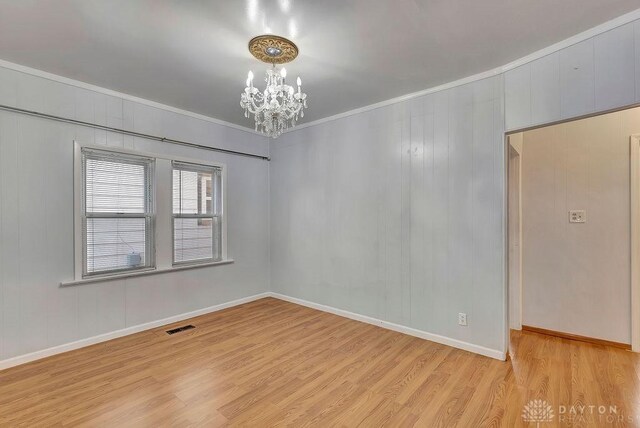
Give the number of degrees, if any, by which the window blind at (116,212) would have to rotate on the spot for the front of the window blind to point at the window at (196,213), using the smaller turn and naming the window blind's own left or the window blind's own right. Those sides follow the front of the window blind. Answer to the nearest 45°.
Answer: approximately 45° to the window blind's own left

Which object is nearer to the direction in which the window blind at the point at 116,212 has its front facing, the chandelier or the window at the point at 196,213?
the chandelier

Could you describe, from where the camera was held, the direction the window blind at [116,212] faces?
facing the viewer and to the right of the viewer

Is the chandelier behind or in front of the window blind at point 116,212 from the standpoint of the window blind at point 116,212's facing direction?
in front
